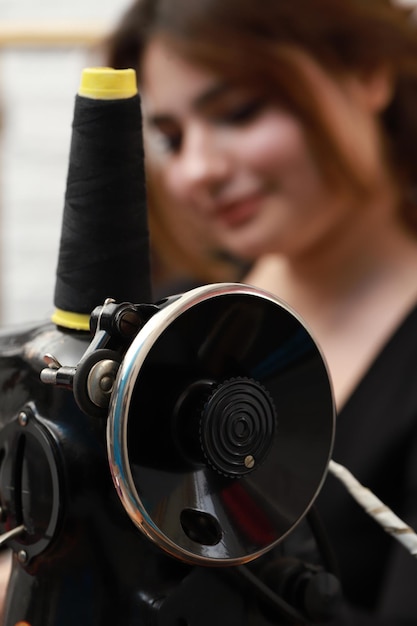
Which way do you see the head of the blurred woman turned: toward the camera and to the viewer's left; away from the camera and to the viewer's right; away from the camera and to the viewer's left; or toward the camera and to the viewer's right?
toward the camera and to the viewer's left

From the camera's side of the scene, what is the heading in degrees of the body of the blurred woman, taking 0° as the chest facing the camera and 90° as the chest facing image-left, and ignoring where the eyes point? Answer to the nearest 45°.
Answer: approximately 45°
